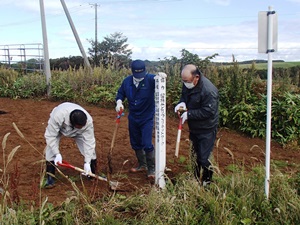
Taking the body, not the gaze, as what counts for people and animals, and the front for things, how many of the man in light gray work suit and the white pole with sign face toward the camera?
1

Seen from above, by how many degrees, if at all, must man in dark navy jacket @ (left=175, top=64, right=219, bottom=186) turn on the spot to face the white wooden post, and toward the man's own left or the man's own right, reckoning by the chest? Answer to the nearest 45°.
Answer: approximately 45° to the man's own right

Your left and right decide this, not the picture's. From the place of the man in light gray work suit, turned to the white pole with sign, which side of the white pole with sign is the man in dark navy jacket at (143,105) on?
left

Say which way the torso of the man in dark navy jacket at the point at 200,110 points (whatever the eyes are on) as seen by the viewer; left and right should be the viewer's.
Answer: facing the viewer and to the left of the viewer

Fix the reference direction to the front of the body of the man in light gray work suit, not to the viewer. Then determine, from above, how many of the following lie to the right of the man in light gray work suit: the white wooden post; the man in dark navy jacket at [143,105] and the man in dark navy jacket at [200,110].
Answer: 0

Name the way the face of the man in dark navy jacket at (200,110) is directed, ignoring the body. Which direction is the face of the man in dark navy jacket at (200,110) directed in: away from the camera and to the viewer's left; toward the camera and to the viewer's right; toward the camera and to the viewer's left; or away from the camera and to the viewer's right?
toward the camera and to the viewer's left

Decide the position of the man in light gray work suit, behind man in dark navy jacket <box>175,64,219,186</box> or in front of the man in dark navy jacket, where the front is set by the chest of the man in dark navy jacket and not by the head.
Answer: in front

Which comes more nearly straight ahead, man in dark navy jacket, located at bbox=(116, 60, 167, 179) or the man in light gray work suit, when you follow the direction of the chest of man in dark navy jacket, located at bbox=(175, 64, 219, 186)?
the man in light gray work suit

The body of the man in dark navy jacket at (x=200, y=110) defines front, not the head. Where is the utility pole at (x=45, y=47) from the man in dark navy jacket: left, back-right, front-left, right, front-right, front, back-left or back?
right

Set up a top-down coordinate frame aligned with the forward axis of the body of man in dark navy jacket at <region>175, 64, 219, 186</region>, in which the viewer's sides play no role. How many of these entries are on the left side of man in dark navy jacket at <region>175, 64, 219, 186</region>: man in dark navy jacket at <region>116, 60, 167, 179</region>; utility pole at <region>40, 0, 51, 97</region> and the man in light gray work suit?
0
